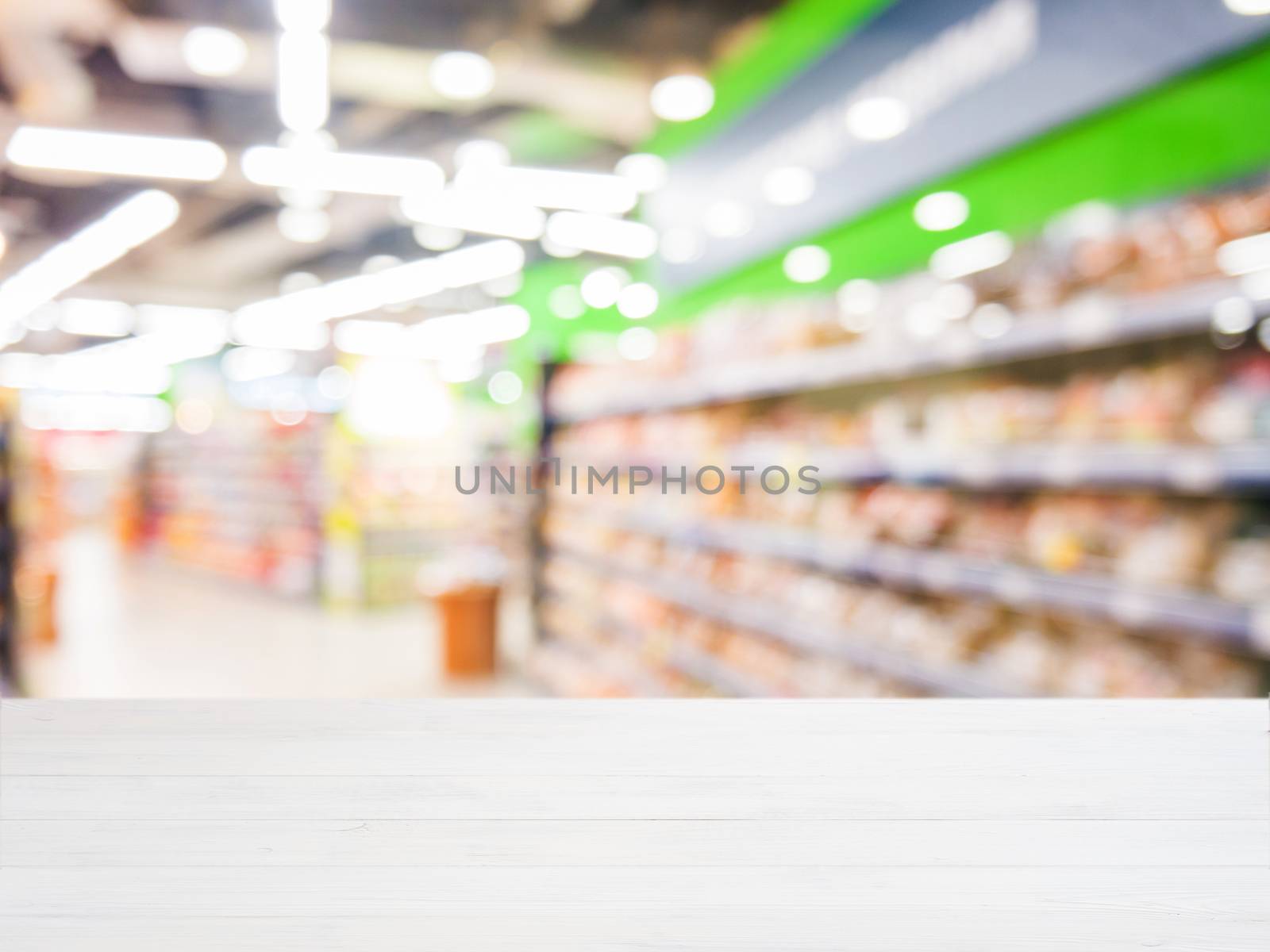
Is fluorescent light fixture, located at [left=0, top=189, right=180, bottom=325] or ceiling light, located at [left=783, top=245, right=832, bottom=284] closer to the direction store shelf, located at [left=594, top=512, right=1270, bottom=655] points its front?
the fluorescent light fixture

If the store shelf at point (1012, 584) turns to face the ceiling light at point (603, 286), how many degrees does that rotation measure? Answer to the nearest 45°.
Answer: approximately 90° to its right

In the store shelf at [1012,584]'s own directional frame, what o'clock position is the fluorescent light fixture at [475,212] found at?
The fluorescent light fixture is roughly at 3 o'clock from the store shelf.

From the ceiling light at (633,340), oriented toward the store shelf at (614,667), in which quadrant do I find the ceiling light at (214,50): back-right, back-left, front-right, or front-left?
front-right

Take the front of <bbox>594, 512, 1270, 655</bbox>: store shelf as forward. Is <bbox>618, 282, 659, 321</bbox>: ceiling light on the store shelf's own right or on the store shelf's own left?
on the store shelf's own right

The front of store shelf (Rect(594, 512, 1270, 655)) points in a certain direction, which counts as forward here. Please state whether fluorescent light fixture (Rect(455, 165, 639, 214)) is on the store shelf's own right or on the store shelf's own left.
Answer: on the store shelf's own right

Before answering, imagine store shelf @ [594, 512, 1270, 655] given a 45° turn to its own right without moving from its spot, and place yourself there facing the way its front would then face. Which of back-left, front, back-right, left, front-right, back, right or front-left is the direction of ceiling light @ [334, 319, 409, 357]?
front-right

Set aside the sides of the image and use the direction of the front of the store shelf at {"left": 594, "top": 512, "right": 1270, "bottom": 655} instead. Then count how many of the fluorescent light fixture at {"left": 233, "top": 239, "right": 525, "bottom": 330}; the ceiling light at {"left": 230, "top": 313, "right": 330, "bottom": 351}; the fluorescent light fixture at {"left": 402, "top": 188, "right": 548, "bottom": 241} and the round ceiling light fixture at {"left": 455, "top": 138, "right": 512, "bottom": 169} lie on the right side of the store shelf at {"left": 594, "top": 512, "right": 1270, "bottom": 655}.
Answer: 4

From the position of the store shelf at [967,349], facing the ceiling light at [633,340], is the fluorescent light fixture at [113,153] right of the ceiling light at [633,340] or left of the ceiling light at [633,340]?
left

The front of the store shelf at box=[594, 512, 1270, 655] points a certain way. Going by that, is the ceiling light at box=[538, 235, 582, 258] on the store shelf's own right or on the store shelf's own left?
on the store shelf's own right

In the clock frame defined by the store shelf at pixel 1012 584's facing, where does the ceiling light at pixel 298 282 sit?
The ceiling light is roughly at 3 o'clock from the store shelf.

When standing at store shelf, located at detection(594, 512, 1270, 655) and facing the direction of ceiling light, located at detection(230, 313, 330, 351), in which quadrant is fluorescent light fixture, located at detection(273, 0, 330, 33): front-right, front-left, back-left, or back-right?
front-left

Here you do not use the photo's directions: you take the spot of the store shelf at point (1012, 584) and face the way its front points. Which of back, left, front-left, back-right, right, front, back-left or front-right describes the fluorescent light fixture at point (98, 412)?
right

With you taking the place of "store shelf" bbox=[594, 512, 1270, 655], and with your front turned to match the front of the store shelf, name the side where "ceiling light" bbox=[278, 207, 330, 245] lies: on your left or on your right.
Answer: on your right

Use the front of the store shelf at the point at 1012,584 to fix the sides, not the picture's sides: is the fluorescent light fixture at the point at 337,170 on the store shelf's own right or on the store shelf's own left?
on the store shelf's own right

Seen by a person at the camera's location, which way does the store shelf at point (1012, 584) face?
facing the viewer and to the left of the viewer
